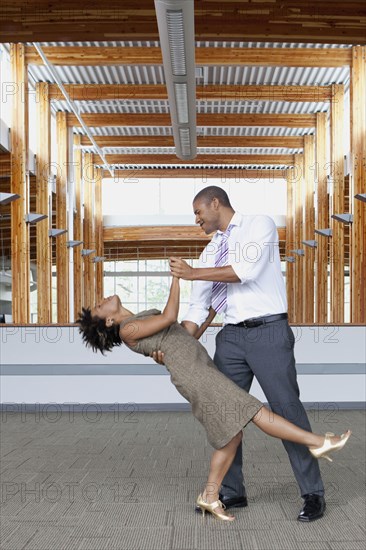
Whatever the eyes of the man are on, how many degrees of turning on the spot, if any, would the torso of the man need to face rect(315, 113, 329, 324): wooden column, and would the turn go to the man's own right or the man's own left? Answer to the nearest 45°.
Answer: approximately 135° to the man's own right

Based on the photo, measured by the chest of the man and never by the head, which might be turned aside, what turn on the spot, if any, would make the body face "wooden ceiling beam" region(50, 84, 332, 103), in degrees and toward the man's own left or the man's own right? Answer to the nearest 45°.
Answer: approximately 135° to the man's own right

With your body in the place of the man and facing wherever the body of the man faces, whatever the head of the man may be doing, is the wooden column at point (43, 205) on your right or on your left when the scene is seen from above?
on your right

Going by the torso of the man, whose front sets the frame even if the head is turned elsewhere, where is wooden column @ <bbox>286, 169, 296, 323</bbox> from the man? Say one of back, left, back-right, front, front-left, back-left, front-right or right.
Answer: back-right

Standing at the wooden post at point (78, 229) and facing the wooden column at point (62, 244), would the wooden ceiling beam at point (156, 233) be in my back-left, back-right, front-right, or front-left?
back-left

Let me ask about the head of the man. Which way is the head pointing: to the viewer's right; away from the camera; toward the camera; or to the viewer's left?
to the viewer's left

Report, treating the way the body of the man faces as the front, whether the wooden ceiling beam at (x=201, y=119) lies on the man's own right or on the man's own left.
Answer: on the man's own right

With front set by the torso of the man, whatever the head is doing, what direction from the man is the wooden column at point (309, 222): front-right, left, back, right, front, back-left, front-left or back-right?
back-right
